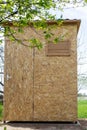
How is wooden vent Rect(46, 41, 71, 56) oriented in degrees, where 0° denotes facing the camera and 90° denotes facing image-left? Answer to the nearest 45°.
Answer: approximately 0°
